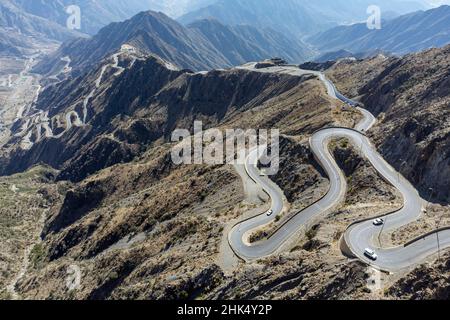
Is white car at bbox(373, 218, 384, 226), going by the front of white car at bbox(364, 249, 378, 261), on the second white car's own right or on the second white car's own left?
on the second white car's own left

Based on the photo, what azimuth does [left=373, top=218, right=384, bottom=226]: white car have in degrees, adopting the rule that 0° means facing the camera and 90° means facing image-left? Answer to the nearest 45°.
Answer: approximately 45°

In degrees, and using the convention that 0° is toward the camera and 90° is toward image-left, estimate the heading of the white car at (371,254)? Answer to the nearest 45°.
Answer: approximately 315°

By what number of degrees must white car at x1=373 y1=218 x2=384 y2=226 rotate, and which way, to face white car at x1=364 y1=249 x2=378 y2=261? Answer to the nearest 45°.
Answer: approximately 45° to its left
